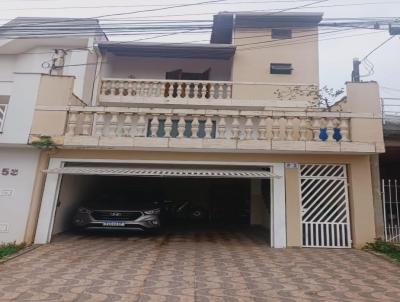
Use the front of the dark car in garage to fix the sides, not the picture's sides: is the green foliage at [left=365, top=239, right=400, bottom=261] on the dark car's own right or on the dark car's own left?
on the dark car's own left

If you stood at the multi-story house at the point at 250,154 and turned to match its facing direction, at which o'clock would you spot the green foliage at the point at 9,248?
The green foliage is roughly at 3 o'clock from the multi-story house.

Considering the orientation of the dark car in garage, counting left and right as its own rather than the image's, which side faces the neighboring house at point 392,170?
left

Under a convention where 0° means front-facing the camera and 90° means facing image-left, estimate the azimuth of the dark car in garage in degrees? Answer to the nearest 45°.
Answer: approximately 0°

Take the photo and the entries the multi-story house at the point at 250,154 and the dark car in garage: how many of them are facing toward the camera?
2

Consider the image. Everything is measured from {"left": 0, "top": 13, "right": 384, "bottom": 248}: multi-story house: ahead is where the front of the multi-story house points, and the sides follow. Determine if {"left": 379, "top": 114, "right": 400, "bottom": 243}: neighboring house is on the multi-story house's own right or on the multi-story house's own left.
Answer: on the multi-story house's own left
